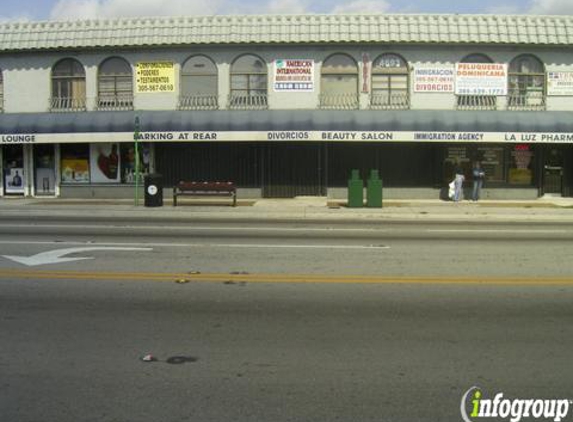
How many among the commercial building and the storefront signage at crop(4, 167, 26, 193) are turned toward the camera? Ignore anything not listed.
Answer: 2

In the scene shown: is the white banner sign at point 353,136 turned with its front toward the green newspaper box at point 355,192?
yes

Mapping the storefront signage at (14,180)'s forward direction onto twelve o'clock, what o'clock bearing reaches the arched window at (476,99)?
The arched window is roughly at 10 o'clock from the storefront signage.

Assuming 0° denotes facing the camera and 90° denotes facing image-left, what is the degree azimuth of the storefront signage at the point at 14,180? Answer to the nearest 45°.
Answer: approximately 0°

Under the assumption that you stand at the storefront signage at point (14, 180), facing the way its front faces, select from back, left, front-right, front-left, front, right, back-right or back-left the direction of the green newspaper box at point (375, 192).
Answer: front-left

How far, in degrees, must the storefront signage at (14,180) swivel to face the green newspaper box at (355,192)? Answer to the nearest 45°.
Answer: approximately 45° to its left

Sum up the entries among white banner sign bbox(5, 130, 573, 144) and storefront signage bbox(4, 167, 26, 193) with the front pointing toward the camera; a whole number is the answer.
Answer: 2

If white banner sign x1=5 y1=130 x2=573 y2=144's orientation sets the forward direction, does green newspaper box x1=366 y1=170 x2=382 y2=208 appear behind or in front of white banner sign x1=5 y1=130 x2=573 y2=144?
in front

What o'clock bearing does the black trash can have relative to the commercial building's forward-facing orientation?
The black trash can is roughly at 2 o'clock from the commercial building.

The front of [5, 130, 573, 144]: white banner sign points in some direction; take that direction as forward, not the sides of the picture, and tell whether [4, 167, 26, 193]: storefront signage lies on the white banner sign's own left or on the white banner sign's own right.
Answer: on the white banner sign's own right

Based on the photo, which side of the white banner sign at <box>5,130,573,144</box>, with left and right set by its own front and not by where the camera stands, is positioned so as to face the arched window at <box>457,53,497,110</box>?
left
